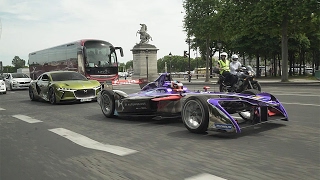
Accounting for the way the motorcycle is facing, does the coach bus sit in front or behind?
behind

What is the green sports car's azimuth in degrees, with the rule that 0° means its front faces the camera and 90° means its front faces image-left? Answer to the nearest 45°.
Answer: approximately 315°

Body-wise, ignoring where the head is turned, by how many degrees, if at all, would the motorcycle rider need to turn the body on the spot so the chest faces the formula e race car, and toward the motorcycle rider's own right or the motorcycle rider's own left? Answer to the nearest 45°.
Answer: approximately 45° to the motorcycle rider's own right

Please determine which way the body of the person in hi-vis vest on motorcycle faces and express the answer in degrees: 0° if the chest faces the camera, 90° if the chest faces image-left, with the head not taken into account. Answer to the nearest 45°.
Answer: approximately 315°

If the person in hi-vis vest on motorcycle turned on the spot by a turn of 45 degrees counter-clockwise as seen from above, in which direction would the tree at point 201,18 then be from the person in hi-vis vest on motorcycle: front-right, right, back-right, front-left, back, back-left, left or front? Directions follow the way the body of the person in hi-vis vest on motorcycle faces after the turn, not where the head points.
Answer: left

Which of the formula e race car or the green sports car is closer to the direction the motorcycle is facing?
the formula e race car

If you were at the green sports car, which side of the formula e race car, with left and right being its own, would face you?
back

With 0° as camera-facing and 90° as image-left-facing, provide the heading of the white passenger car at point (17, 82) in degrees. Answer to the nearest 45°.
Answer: approximately 315°

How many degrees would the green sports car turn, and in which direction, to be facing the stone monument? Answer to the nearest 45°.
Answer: approximately 135° to its left

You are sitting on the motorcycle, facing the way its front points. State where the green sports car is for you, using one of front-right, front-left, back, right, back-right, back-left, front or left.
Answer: back-right
